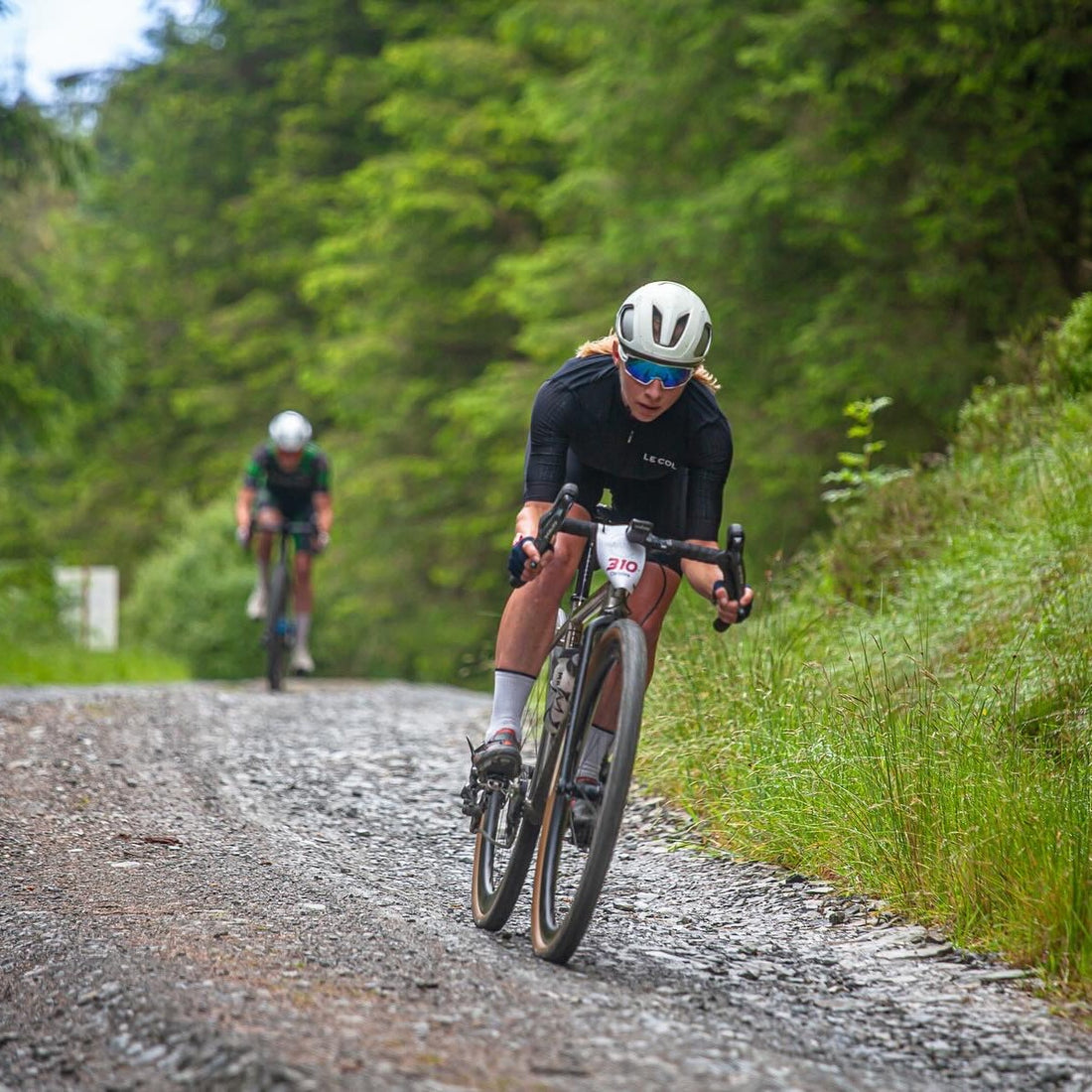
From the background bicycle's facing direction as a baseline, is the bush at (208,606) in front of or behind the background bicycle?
behind

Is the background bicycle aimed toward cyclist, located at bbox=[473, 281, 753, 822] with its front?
yes

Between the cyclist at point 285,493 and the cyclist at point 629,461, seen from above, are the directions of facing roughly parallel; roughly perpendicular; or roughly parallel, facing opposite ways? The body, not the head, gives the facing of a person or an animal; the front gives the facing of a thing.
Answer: roughly parallel

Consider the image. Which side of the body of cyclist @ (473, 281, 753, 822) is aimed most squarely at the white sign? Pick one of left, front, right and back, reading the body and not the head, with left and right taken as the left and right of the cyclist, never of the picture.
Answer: back

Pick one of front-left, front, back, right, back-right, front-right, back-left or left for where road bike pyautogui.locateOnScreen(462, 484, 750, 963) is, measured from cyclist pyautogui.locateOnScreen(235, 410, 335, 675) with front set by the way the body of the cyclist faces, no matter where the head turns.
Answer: front

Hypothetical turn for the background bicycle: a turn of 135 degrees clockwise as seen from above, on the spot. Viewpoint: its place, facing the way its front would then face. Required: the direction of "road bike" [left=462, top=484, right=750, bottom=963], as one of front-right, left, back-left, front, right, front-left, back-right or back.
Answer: back-left

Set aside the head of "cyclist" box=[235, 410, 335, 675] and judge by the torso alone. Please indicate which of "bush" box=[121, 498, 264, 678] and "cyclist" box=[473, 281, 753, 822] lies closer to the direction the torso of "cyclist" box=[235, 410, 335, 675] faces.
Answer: the cyclist

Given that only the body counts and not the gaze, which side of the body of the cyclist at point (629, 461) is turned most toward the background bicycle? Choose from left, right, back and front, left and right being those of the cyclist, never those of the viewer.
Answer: back

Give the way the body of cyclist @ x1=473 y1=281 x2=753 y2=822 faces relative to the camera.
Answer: toward the camera

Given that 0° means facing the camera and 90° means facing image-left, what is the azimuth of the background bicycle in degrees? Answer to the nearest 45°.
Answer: approximately 0°
